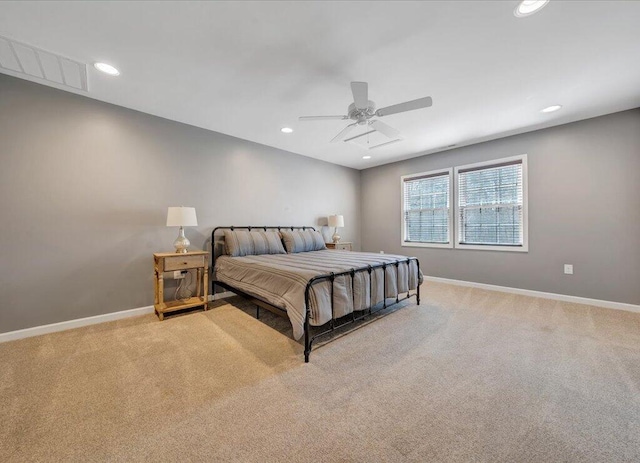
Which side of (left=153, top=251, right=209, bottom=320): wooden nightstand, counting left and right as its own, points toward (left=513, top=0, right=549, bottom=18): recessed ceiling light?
front

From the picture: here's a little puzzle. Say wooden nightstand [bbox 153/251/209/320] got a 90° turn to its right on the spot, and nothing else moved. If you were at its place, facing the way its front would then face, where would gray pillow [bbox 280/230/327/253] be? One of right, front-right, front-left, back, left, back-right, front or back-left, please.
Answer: back-left

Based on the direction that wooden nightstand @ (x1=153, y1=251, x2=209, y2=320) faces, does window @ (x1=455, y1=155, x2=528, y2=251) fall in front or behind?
in front

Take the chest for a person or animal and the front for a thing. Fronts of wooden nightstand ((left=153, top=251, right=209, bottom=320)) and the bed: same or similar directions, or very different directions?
same or similar directions

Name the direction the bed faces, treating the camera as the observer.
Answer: facing the viewer and to the right of the viewer

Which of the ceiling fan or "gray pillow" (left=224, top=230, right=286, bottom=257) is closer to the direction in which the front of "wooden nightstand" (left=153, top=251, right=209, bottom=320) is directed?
the ceiling fan

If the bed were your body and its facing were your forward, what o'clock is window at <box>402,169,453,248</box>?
The window is roughly at 9 o'clock from the bed.

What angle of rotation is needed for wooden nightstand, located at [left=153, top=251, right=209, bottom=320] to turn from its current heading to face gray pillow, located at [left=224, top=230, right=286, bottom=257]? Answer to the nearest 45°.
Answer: approximately 45° to its left

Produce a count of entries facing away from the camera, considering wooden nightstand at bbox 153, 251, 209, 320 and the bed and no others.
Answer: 0

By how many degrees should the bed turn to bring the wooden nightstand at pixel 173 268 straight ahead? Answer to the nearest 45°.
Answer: approximately 135° to its right

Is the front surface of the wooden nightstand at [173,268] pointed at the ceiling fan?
yes

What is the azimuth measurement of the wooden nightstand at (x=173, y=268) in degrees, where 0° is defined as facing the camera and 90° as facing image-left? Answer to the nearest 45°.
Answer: approximately 315°

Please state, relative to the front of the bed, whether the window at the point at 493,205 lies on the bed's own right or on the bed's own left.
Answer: on the bed's own left

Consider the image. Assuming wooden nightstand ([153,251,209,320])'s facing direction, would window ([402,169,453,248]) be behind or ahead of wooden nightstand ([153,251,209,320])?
ahead

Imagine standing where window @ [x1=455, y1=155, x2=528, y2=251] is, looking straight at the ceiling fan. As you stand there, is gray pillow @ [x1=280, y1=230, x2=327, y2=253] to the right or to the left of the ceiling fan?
right
